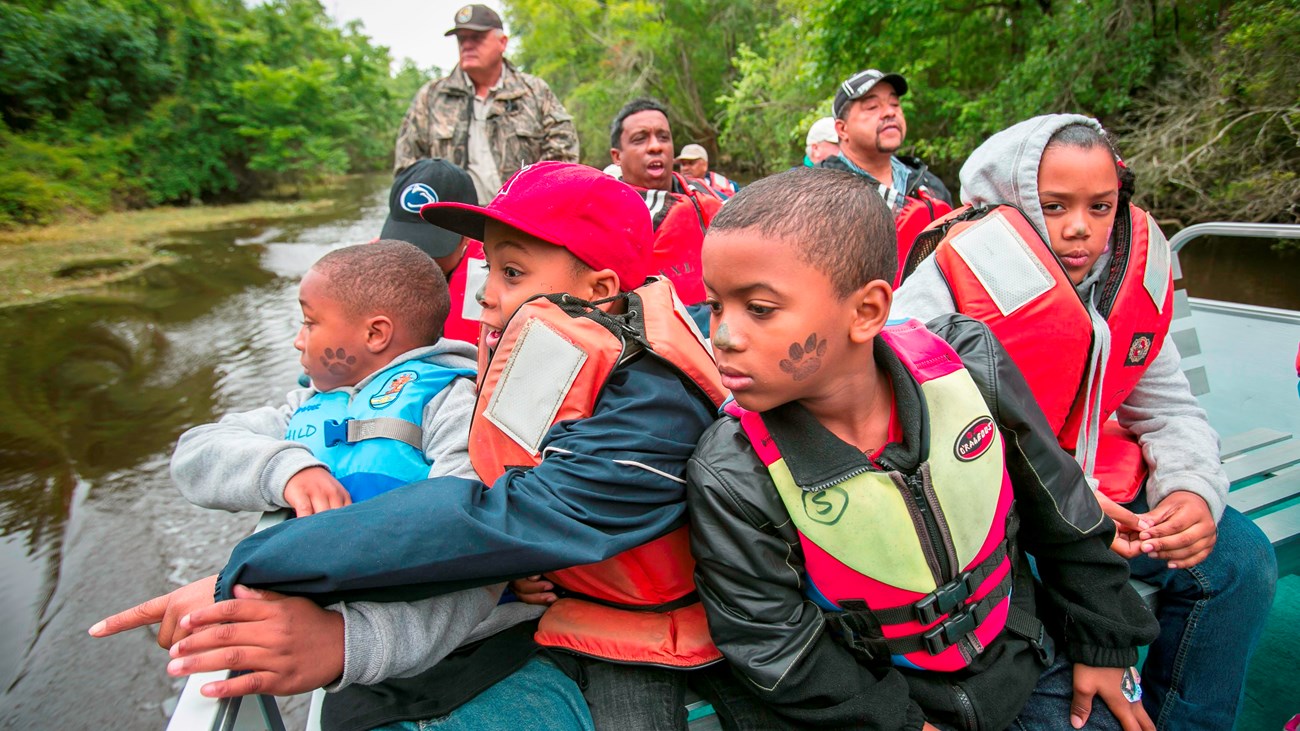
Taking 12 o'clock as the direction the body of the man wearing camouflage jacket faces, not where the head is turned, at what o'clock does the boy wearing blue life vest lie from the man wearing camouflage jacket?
The boy wearing blue life vest is roughly at 12 o'clock from the man wearing camouflage jacket.

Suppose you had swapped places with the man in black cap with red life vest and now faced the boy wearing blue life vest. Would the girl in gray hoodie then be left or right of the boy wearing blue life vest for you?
left

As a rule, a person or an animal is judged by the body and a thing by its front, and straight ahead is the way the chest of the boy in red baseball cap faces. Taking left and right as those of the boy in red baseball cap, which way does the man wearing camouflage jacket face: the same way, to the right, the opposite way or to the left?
to the left

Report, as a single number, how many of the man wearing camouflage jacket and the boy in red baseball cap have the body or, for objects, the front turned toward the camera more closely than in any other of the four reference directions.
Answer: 1

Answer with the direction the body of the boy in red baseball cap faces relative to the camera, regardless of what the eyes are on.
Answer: to the viewer's left

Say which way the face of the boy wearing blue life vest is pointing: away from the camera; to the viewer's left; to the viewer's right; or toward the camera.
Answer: to the viewer's left

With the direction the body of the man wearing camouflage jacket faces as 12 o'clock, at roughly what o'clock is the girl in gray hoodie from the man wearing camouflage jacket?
The girl in gray hoodie is roughly at 11 o'clock from the man wearing camouflage jacket.

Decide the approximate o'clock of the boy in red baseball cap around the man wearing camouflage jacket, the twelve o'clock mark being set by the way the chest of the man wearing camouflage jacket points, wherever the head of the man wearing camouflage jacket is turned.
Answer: The boy in red baseball cap is roughly at 12 o'clock from the man wearing camouflage jacket.

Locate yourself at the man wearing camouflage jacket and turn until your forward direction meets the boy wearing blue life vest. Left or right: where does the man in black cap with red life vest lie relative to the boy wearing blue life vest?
left

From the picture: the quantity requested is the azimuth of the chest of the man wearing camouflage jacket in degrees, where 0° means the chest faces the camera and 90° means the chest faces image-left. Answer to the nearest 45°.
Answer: approximately 0°

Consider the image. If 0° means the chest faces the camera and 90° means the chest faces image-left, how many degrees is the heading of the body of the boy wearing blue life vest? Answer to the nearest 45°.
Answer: approximately 45°

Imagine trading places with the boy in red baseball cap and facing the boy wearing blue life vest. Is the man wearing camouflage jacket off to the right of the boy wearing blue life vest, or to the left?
right
